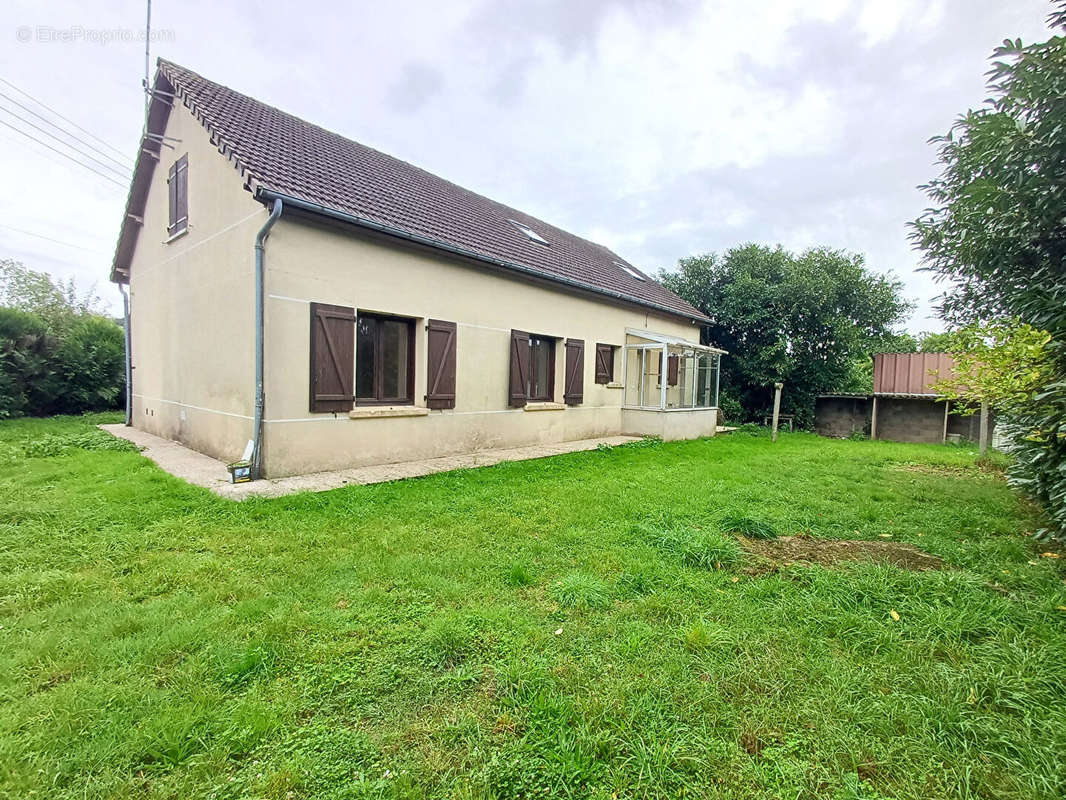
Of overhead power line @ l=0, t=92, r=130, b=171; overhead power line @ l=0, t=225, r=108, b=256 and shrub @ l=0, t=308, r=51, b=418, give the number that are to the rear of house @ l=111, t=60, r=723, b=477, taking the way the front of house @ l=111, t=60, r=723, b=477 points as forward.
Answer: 3

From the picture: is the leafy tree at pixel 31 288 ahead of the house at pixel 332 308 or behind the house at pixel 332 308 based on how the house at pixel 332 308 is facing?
behind

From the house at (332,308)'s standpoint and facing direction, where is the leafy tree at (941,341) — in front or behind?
in front

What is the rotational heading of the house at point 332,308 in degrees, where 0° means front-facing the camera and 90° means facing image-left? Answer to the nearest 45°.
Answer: approximately 315°

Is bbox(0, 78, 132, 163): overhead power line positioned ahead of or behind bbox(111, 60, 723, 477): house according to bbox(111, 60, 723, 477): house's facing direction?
behind

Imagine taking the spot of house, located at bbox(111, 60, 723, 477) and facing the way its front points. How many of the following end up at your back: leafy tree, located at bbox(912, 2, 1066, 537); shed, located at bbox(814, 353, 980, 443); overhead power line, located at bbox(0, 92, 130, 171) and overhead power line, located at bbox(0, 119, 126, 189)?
2

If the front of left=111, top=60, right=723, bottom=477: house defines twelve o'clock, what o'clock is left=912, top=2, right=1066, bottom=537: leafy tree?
The leafy tree is roughly at 12 o'clock from the house.

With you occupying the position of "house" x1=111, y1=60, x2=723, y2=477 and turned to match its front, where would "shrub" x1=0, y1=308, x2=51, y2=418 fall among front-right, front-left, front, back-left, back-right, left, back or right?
back

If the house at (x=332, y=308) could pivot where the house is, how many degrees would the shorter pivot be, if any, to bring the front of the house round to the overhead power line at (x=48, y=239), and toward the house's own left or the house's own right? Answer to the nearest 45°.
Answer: approximately 180°

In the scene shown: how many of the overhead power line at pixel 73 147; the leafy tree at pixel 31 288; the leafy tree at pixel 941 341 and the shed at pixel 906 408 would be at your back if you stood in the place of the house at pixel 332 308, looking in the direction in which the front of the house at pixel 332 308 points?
2

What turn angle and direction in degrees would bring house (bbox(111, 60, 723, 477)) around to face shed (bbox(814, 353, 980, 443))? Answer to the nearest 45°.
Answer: approximately 45° to its left

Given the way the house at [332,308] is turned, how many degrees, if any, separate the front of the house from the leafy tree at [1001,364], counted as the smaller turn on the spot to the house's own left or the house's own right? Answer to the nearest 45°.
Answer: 0° — it already faces it

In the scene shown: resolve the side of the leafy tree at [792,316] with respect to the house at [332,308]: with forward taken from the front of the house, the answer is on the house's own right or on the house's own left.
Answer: on the house's own left
